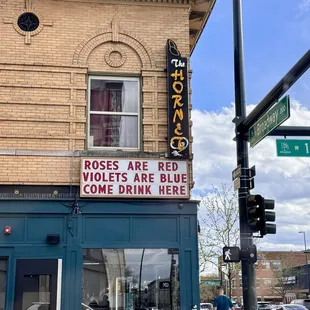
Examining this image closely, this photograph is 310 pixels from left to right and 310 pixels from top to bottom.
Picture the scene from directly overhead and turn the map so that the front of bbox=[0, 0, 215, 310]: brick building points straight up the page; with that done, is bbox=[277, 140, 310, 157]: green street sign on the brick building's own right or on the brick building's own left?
on the brick building's own left

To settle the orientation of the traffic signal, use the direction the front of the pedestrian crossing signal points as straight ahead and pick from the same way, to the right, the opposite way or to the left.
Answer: to the left

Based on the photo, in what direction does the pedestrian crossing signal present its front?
toward the camera

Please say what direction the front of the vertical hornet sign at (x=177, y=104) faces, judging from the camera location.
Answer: facing the viewer

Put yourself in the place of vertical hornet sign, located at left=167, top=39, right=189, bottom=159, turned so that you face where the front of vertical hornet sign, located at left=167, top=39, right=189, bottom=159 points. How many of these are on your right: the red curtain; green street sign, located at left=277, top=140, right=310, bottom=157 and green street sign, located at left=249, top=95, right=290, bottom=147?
1

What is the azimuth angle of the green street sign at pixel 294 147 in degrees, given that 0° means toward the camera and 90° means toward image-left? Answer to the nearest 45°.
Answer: approximately 0°

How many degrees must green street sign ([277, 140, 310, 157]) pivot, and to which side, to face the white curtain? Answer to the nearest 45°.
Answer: approximately 90° to its right

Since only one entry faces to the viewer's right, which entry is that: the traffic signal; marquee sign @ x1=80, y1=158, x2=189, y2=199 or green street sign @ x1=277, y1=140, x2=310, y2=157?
the traffic signal

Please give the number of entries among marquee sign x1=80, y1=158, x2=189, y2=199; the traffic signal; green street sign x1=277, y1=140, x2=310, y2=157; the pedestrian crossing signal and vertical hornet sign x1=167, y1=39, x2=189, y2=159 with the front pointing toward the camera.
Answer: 4

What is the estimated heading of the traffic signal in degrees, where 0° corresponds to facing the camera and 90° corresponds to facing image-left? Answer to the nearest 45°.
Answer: approximately 270°

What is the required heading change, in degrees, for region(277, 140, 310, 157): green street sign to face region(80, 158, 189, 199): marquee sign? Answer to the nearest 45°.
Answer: approximately 90° to its right

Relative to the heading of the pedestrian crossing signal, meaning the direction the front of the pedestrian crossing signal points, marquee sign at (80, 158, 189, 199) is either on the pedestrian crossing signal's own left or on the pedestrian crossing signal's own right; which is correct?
on the pedestrian crossing signal's own right
